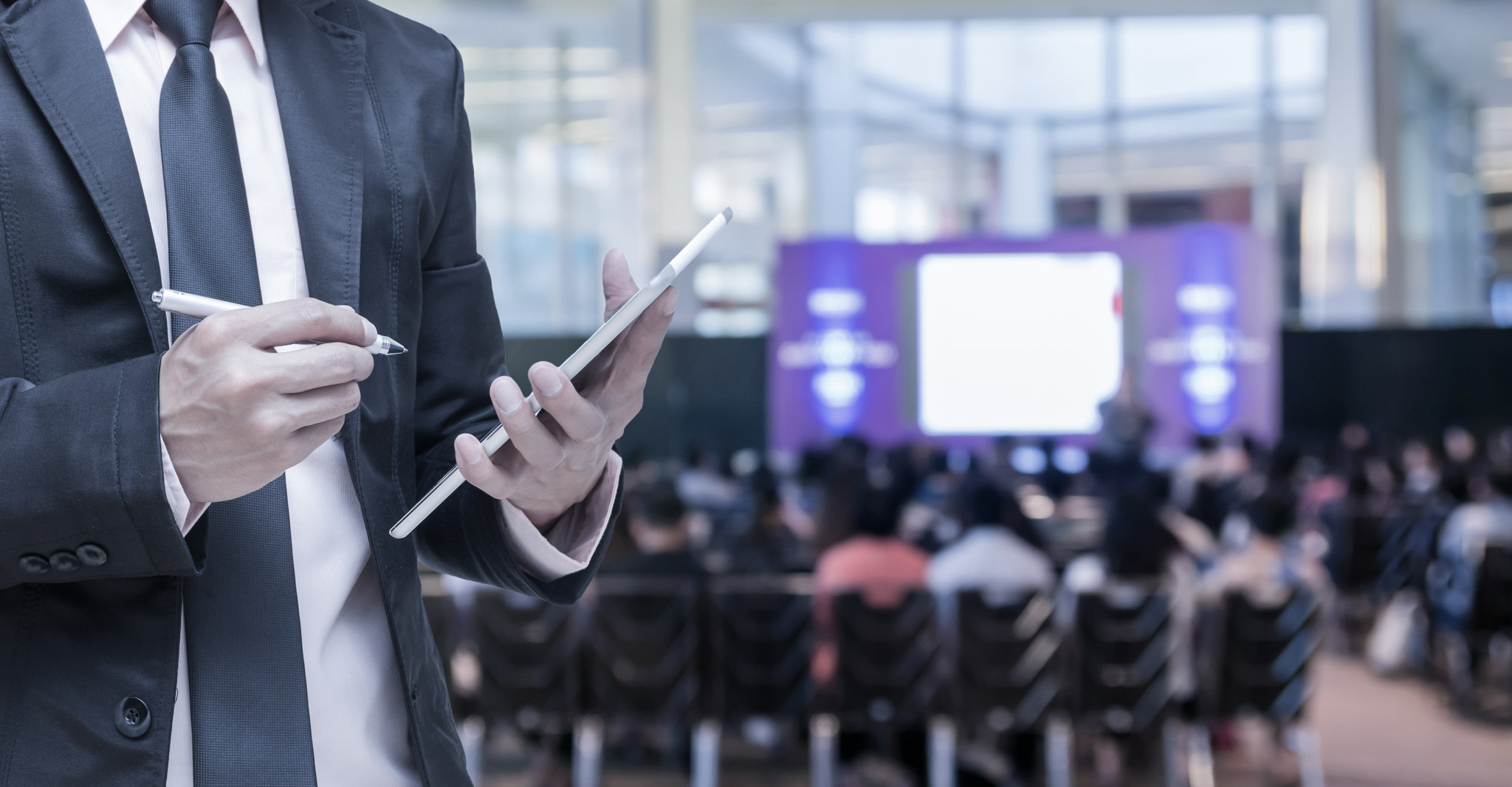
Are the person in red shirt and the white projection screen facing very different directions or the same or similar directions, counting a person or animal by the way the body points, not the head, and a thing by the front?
very different directions

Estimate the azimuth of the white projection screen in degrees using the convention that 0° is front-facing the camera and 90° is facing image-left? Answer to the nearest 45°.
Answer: approximately 0°

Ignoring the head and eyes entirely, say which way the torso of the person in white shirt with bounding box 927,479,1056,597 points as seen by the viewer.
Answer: away from the camera

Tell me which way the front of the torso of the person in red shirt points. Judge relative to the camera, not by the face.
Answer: away from the camera

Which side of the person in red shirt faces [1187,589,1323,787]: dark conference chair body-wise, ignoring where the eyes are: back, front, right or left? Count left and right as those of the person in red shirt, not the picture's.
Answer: right

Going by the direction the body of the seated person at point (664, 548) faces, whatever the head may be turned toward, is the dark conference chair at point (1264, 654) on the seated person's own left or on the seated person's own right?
on the seated person's own right

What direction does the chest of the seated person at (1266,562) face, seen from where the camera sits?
away from the camera

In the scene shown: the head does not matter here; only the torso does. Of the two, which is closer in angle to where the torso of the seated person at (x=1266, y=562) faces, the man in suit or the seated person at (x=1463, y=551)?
the seated person

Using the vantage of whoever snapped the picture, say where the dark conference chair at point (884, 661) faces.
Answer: facing away from the viewer

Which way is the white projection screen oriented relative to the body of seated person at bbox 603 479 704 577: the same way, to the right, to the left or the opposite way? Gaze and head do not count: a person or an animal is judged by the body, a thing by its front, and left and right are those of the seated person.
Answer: the opposite way

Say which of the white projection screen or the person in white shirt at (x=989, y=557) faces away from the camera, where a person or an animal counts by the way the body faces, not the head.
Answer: the person in white shirt

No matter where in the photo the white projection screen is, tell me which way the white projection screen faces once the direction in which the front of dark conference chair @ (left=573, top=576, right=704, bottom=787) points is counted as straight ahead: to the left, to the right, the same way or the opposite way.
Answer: the opposite way

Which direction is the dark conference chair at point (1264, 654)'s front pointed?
away from the camera

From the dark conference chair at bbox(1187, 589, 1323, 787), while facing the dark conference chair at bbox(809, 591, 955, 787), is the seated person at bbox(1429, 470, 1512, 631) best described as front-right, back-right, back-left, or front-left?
back-right

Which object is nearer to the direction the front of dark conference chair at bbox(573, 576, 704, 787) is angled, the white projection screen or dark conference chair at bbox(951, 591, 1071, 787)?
the white projection screen
